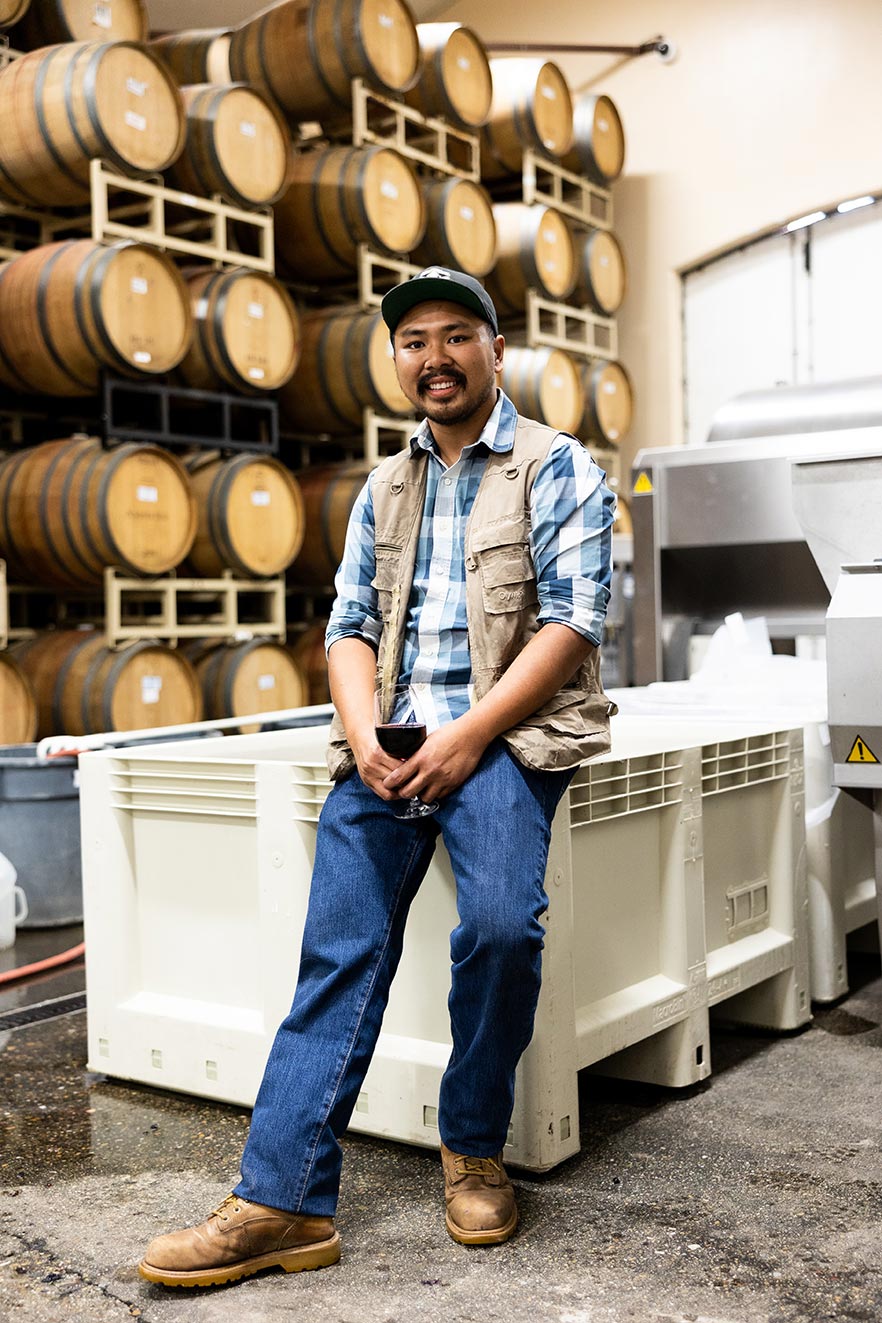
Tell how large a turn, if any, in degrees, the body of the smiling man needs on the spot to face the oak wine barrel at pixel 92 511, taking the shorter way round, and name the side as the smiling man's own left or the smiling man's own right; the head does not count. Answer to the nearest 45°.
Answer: approximately 135° to the smiling man's own right

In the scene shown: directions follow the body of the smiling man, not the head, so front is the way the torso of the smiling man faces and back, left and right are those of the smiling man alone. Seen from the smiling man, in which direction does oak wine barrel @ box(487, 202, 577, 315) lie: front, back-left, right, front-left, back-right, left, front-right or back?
back-right

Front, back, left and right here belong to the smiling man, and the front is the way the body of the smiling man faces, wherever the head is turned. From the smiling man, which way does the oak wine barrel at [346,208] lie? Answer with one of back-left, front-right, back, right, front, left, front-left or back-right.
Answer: back-right

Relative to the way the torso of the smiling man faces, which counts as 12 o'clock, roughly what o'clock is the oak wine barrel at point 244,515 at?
The oak wine barrel is roughly at 4 o'clock from the smiling man.

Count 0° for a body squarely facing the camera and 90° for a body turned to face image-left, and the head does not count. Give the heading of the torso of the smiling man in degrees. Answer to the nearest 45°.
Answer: approximately 45°

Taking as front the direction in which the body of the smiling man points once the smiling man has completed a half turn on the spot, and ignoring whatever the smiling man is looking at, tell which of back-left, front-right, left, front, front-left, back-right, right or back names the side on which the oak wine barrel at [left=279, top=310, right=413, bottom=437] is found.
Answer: front-left

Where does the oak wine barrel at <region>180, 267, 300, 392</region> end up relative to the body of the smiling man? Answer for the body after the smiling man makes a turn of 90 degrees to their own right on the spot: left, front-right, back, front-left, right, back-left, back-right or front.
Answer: front-right

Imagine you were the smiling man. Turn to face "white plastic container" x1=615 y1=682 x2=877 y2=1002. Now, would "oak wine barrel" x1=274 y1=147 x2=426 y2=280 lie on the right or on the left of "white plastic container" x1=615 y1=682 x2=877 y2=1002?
left

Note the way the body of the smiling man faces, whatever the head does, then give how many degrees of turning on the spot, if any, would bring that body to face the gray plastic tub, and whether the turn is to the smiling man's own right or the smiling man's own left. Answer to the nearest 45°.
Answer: approximately 90° to the smiling man's own right

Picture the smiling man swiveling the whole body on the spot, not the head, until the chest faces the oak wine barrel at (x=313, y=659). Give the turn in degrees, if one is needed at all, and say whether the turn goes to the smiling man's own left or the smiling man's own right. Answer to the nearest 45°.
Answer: approximately 135° to the smiling man's own right

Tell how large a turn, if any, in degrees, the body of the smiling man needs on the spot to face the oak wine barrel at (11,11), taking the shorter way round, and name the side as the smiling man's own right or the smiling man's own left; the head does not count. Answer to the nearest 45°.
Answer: approximately 135° to the smiling man's own right
